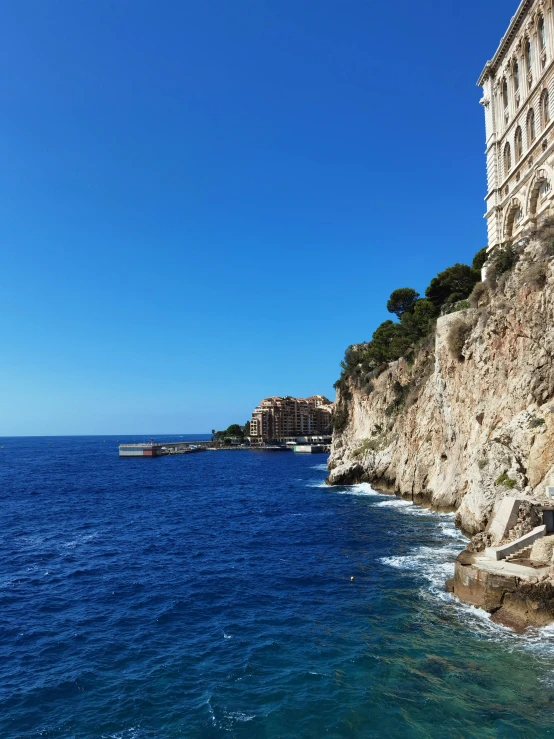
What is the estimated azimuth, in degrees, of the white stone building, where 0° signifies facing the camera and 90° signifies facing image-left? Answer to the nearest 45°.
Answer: approximately 45°
